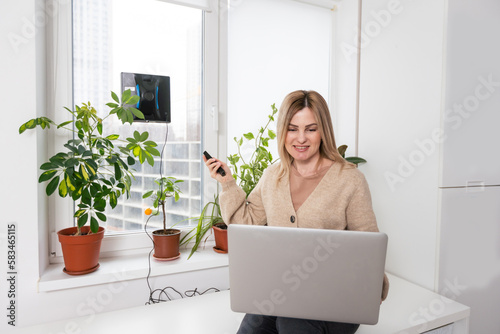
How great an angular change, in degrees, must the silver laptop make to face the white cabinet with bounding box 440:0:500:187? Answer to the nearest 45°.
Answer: approximately 45° to its right

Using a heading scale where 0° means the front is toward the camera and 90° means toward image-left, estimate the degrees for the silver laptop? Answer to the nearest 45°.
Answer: approximately 180°

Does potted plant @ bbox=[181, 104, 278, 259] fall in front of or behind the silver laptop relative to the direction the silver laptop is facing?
in front

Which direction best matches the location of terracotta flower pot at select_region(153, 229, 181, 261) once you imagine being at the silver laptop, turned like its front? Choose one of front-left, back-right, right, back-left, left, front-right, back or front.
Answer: front-left

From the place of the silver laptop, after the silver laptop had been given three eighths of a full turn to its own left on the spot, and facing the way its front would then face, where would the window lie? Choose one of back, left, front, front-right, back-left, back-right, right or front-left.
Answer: right

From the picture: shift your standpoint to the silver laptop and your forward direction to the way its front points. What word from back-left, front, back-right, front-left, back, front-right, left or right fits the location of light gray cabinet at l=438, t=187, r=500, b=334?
front-right
